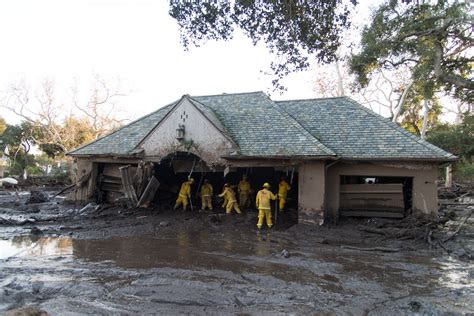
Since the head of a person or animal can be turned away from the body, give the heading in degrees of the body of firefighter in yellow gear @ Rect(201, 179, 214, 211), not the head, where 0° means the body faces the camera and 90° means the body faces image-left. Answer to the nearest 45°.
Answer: approximately 180°

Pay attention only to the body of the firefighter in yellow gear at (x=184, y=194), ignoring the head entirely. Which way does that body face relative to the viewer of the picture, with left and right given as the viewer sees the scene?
facing away from the viewer and to the right of the viewer

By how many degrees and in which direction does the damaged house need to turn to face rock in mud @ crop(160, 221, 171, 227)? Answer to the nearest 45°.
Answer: approximately 90° to its right

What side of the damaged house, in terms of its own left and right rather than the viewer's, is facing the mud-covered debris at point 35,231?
right

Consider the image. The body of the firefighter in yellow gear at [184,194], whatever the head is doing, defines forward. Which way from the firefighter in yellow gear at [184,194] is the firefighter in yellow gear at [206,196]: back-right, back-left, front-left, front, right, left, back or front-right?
front-right

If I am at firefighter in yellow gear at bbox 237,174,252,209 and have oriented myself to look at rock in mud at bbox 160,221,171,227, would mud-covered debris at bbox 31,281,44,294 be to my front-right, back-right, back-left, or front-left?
front-left

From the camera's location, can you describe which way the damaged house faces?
facing the viewer

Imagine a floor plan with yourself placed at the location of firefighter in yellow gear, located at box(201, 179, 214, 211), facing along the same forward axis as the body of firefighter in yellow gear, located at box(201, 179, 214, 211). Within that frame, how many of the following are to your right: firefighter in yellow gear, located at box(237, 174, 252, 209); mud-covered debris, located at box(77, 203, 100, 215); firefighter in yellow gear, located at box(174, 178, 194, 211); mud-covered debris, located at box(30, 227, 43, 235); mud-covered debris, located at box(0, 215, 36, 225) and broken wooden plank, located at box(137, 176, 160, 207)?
1

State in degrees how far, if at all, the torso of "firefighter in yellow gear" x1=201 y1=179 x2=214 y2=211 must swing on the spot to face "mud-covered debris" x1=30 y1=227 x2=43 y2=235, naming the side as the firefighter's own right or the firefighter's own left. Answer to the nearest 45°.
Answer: approximately 135° to the firefighter's own left
